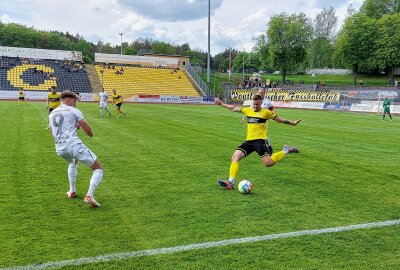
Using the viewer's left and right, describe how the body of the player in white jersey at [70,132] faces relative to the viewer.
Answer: facing away from the viewer and to the right of the viewer

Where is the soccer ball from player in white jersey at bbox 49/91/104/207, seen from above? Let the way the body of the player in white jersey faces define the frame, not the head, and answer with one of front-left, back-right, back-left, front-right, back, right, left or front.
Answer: front-right
